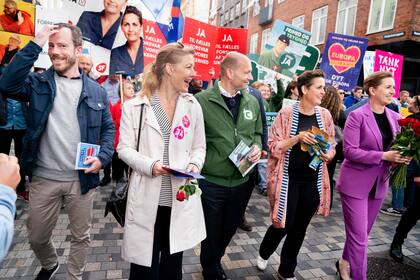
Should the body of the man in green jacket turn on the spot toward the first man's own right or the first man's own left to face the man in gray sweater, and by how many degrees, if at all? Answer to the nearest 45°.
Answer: approximately 135° to the first man's own right

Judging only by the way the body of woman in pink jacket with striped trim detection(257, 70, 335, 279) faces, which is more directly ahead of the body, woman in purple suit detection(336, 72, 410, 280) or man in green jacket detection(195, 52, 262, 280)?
the woman in purple suit

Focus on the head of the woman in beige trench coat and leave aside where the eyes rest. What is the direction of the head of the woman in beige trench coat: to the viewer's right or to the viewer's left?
to the viewer's right

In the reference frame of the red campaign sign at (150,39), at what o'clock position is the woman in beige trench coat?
The woman in beige trench coat is roughly at 12 o'clock from the red campaign sign.

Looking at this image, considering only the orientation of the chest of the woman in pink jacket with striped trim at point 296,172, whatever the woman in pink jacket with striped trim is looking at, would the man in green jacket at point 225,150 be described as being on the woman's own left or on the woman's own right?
on the woman's own right

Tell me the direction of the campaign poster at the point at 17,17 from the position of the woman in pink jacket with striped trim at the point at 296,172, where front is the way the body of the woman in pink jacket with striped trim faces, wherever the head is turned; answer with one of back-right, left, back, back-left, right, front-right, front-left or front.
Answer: back-right

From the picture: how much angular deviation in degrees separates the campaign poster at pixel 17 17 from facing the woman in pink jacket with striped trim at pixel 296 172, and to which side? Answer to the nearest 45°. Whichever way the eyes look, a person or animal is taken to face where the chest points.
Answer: approximately 45° to its left

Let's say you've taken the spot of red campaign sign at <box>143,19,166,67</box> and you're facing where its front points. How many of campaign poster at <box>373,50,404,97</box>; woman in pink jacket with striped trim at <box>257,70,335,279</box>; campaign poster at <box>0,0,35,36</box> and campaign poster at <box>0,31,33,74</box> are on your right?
2

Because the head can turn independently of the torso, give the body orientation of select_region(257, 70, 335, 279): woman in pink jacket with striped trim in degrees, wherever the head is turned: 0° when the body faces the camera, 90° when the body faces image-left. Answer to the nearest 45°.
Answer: approximately 315°

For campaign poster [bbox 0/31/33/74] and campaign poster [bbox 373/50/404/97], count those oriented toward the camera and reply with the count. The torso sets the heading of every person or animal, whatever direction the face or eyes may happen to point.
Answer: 2
